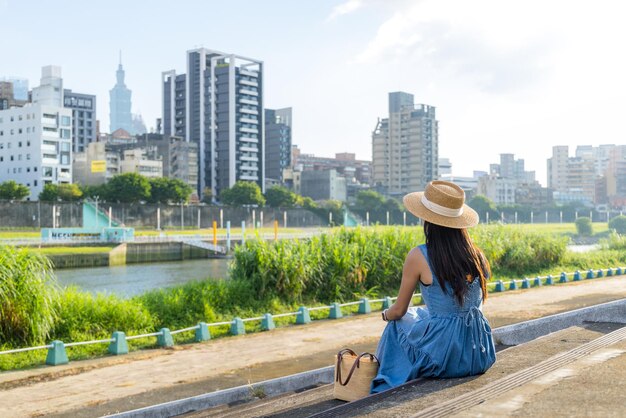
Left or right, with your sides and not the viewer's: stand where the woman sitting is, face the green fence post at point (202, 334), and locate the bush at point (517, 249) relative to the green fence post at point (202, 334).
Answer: right

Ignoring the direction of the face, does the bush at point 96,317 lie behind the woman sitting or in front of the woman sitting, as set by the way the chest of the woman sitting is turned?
in front

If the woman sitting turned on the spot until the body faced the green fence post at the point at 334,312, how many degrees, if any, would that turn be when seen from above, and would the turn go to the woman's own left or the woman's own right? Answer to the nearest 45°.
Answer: approximately 45° to the woman's own right

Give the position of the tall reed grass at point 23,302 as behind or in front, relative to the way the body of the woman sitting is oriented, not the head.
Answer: in front

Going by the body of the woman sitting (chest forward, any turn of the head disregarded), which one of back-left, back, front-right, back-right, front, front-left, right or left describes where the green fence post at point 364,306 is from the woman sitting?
front-right

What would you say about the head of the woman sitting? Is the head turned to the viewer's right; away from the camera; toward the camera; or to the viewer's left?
away from the camera

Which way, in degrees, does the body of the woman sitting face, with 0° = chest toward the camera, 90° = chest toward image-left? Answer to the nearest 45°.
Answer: approximately 135°

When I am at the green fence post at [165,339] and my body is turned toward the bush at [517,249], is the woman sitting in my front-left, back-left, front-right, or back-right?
back-right

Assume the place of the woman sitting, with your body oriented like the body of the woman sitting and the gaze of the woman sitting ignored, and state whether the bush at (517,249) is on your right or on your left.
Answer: on your right

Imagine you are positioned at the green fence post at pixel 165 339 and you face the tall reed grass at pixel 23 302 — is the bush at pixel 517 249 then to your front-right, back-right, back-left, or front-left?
back-right

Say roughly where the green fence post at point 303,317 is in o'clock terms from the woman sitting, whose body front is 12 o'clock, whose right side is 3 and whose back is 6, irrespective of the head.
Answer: The green fence post is roughly at 1 o'clock from the woman sitting.

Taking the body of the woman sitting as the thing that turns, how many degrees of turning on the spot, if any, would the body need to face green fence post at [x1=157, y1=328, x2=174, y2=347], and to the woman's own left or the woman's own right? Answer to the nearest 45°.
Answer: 0° — they already face it
